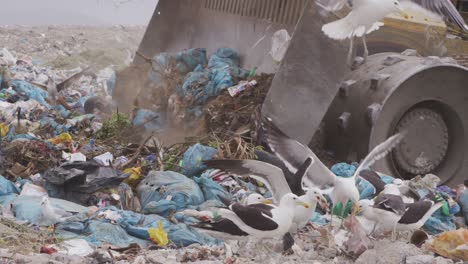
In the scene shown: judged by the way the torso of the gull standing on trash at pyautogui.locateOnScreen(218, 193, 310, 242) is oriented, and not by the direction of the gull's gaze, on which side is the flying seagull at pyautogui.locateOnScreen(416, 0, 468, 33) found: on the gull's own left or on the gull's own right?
on the gull's own left

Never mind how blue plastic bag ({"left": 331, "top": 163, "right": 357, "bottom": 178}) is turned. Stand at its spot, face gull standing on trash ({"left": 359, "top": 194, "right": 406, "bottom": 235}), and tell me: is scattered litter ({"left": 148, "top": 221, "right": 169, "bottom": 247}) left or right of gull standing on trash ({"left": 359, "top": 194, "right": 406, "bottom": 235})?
right

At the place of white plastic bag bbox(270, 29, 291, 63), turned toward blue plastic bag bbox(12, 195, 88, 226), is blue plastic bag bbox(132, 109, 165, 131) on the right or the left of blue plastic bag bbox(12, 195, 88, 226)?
right

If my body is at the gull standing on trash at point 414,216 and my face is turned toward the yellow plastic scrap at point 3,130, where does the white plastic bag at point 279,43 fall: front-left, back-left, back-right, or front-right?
front-right

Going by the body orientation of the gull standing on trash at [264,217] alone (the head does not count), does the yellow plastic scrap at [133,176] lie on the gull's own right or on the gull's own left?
on the gull's own left

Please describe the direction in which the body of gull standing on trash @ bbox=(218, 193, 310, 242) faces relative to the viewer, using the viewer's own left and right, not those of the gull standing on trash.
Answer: facing to the right of the viewer

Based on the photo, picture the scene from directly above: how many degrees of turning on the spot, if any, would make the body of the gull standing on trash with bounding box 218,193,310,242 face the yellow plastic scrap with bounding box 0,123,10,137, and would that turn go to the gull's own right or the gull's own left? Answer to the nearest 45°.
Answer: approximately 135° to the gull's own left
